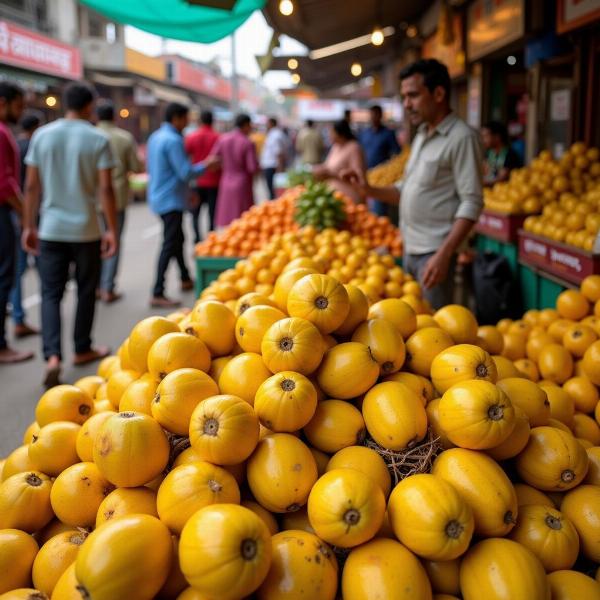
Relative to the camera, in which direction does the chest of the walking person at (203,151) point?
away from the camera

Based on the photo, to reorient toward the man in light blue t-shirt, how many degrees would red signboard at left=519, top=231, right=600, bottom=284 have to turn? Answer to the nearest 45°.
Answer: approximately 45° to its right

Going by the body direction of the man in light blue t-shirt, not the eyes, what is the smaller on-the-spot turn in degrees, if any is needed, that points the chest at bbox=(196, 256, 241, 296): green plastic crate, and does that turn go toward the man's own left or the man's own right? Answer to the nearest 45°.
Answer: approximately 90° to the man's own right

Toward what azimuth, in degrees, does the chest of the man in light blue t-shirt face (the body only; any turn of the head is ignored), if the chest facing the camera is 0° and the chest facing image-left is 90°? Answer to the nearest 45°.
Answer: approximately 180°

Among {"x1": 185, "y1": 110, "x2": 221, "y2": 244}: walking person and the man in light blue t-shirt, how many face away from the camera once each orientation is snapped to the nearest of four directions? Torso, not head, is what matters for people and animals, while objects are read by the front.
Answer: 2

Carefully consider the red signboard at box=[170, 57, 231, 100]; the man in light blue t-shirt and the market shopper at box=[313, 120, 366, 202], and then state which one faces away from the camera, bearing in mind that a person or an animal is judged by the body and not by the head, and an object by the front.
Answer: the man in light blue t-shirt

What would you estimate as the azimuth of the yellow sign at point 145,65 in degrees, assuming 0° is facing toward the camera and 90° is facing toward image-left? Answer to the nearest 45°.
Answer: approximately 315°

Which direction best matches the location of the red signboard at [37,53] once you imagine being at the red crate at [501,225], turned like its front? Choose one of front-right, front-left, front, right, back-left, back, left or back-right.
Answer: right

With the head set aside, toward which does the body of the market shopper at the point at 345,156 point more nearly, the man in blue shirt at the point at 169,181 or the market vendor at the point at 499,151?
the man in blue shirt

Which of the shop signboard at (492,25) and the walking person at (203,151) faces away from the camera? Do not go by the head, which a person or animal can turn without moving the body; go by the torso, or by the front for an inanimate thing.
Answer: the walking person

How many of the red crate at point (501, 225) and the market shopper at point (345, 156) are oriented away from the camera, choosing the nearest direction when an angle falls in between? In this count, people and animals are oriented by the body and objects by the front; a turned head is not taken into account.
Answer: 0

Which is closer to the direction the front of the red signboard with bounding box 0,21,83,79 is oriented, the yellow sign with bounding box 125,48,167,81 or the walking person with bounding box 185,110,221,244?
the walking person

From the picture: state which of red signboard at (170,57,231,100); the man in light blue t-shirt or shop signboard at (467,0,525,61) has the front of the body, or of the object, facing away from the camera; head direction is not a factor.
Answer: the man in light blue t-shirt

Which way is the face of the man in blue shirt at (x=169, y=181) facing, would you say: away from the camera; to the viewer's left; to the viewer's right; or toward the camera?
to the viewer's right

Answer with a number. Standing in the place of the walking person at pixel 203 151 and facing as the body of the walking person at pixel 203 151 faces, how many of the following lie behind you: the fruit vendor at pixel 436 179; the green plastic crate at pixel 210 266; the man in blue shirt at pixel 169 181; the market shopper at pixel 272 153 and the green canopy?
4
